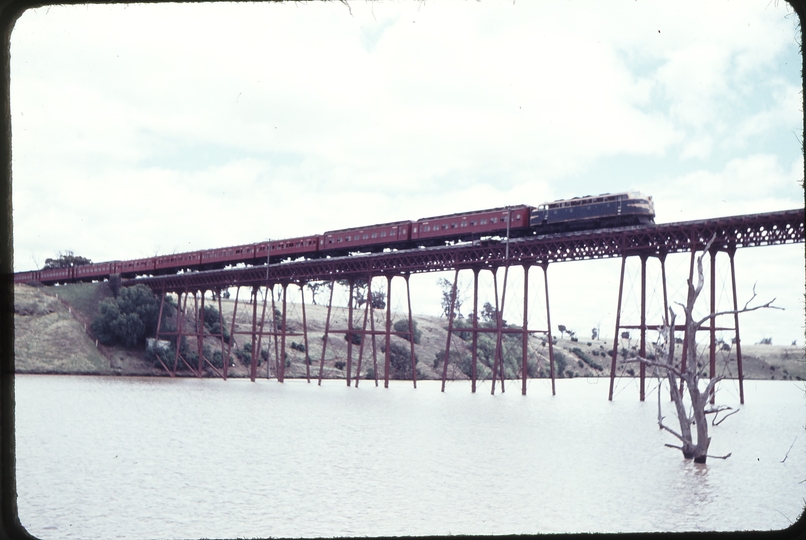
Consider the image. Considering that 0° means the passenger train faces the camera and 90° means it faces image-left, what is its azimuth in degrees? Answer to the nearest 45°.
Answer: approximately 315°
